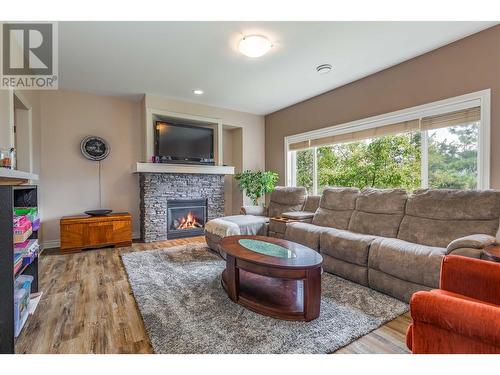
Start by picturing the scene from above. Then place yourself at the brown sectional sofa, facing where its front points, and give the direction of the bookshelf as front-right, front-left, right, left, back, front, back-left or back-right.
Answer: front

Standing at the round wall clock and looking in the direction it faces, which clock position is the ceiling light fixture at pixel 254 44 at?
The ceiling light fixture is roughly at 11 o'clock from the round wall clock.

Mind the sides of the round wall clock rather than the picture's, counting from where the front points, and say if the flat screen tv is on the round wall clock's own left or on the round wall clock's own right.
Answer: on the round wall clock's own left

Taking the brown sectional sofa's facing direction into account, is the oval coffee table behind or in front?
in front

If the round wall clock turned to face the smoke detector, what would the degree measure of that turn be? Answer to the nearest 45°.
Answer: approximately 45° to its left

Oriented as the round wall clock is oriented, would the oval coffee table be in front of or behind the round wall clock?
in front

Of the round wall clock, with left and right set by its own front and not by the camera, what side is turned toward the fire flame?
left

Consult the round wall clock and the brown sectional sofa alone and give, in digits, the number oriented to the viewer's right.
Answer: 0

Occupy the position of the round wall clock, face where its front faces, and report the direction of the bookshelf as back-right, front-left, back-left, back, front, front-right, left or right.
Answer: front

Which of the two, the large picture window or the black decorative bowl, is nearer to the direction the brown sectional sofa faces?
the black decorative bowl

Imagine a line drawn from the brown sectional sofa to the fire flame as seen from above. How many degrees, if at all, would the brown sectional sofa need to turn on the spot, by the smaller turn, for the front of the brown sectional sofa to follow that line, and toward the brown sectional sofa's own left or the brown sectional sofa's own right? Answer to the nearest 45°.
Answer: approximately 45° to the brown sectional sofa's own right

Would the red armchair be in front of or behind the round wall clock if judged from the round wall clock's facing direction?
in front

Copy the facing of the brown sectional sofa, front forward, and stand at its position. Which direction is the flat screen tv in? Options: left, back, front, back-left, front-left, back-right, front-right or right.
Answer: front-right

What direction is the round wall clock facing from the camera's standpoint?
toward the camera

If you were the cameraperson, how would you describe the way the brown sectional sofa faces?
facing the viewer and to the left of the viewer

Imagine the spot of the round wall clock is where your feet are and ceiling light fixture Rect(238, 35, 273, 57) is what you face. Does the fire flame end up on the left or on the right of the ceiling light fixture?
left
